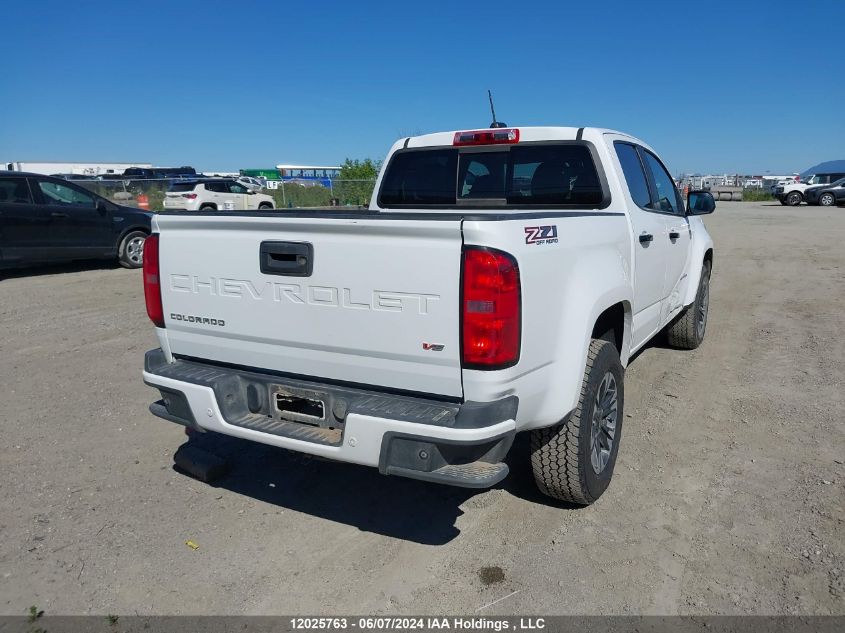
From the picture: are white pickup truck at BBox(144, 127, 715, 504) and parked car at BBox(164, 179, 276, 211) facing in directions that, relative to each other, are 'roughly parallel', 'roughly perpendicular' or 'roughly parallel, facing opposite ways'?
roughly parallel

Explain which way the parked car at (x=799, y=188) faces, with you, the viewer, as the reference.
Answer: facing the viewer and to the left of the viewer

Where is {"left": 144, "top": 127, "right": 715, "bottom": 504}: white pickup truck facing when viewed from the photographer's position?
facing away from the viewer and to the right of the viewer

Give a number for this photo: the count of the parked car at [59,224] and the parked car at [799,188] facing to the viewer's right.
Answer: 1

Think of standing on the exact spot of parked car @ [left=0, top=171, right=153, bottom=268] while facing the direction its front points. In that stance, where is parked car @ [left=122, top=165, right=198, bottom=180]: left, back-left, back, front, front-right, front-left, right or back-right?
left

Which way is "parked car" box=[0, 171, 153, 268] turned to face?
to the viewer's right

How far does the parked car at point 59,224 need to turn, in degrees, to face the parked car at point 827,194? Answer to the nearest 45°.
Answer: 0° — it already faces it

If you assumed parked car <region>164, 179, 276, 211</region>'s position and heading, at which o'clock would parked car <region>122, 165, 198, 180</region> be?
parked car <region>122, 165, 198, 180</region> is roughly at 10 o'clock from parked car <region>164, 179, 276, 211</region>.

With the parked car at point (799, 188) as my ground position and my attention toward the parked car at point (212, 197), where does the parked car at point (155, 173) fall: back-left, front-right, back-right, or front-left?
front-right

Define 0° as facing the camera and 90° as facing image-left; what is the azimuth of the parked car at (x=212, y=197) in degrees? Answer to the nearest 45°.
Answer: approximately 225°

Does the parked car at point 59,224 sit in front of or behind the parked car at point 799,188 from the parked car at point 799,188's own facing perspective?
in front

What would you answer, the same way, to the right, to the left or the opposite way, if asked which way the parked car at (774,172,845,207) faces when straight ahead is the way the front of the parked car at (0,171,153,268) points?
the opposite way

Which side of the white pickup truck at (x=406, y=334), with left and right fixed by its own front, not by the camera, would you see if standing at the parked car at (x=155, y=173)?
left
